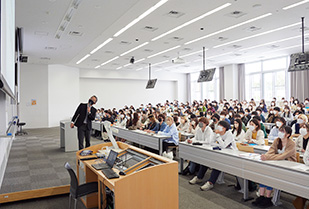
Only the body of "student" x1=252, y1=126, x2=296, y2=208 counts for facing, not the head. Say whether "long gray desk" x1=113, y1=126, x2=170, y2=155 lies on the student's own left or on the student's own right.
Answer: on the student's own right

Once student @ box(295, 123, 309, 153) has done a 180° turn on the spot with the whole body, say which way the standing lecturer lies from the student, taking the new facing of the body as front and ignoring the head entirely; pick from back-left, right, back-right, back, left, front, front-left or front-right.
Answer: back-left

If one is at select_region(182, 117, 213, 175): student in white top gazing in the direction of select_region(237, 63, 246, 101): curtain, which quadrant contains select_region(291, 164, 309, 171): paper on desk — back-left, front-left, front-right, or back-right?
back-right

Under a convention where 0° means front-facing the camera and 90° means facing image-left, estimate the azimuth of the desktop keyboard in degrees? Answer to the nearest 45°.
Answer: approximately 45°

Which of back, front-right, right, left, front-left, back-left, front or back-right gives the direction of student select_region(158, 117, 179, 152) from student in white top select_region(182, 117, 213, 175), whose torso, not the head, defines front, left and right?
right

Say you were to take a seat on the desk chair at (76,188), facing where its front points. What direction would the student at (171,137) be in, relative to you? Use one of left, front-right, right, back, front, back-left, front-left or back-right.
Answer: front-left

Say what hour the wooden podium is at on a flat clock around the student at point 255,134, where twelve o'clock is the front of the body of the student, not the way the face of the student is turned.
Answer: The wooden podium is roughly at 11 o'clock from the student.

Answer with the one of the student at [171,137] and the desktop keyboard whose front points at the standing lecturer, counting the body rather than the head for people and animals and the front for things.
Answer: the student
